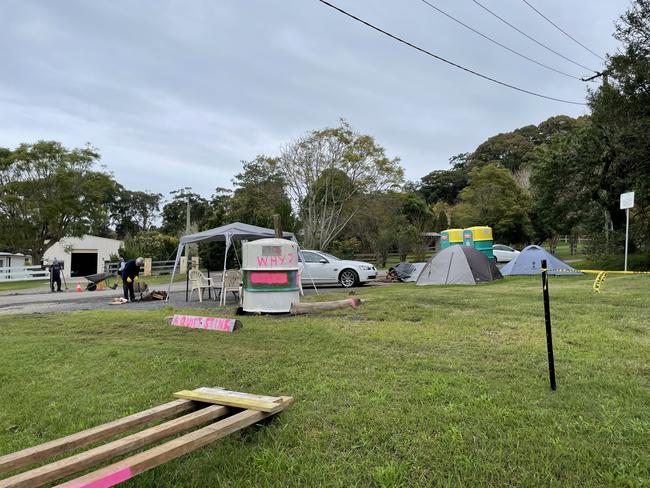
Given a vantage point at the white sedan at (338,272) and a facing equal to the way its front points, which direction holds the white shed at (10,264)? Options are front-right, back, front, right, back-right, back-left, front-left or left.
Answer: back-left

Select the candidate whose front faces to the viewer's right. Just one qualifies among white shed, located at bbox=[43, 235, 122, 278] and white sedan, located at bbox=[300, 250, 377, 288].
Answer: the white sedan

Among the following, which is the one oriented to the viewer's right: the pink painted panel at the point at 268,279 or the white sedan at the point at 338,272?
the white sedan

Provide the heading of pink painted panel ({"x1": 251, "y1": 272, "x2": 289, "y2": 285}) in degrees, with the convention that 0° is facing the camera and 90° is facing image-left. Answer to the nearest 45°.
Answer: approximately 0°

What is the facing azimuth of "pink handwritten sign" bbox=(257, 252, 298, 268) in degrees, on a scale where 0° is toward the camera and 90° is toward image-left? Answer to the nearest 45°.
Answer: approximately 0°

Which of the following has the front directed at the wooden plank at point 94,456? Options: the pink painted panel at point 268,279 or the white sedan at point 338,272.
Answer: the pink painted panel

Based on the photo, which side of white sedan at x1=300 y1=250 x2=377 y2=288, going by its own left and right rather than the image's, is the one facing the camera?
right

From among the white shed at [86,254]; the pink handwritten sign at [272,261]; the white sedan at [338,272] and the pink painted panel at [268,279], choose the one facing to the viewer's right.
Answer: the white sedan

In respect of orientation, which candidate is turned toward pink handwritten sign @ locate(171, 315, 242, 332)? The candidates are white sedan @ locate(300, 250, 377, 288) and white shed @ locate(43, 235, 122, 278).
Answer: the white shed

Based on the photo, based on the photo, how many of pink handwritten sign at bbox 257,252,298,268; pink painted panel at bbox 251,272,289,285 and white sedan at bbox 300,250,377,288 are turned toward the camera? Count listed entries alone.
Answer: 2

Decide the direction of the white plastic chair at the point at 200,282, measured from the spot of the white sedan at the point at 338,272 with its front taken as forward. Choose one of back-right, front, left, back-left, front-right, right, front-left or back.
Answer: back-right

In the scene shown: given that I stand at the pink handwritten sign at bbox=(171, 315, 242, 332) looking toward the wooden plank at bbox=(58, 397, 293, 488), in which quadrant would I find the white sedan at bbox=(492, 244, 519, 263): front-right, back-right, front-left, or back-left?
back-left
